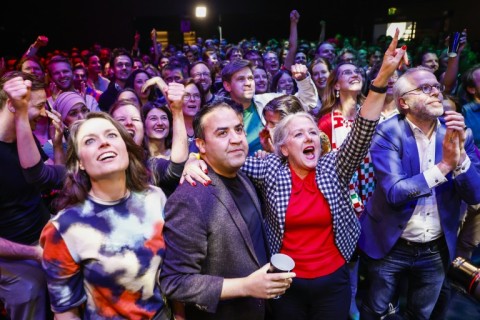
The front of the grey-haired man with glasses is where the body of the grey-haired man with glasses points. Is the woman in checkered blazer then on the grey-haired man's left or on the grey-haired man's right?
on the grey-haired man's right

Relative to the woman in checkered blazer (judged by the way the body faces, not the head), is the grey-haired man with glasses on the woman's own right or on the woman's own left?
on the woman's own left

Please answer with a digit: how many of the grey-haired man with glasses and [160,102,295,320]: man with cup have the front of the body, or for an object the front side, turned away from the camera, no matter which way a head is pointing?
0

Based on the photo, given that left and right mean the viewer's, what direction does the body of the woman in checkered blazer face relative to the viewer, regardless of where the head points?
facing the viewer

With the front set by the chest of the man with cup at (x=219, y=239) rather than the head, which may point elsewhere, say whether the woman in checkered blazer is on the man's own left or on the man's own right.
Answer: on the man's own left

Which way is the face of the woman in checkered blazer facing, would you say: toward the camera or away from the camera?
toward the camera

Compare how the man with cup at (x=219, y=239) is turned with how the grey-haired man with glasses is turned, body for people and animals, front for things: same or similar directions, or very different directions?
same or similar directions

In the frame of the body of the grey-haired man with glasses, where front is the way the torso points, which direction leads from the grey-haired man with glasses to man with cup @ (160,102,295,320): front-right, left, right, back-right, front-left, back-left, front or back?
right

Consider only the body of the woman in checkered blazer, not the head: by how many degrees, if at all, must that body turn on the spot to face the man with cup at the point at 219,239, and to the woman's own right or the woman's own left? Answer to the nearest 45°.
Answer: approximately 45° to the woman's own right

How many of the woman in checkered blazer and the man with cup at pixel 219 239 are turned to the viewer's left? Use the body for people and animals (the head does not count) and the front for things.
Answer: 0
